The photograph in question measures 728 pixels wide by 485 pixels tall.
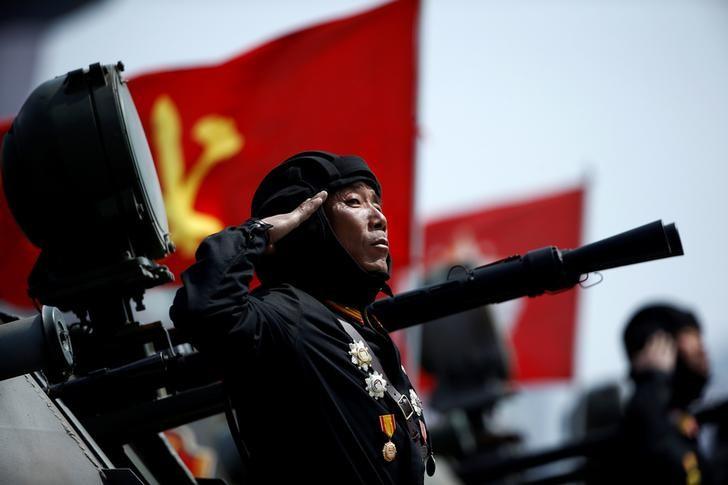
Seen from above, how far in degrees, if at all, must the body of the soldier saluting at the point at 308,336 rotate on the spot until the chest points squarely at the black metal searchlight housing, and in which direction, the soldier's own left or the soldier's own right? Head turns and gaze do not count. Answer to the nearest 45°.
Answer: approximately 180°

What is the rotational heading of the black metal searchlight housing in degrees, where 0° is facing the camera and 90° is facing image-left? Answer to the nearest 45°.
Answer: approximately 270°

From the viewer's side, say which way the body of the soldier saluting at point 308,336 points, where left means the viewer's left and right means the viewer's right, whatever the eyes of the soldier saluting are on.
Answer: facing the viewer and to the right of the viewer

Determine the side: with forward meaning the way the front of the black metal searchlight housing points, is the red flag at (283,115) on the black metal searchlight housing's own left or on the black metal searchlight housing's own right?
on the black metal searchlight housing's own left

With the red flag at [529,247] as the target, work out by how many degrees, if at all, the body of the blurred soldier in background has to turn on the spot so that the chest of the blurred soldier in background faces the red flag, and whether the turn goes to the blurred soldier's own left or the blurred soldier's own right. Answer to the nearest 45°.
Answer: approximately 90° to the blurred soldier's own left

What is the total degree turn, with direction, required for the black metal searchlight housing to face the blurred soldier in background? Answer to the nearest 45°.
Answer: approximately 45° to its left

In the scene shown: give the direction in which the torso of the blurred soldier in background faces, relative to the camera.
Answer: to the viewer's right

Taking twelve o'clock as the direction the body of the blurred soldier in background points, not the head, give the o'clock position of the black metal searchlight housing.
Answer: The black metal searchlight housing is roughly at 4 o'clock from the blurred soldier in background.

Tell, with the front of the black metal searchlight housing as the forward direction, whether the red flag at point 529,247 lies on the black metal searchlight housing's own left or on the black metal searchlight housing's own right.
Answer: on the black metal searchlight housing's own left

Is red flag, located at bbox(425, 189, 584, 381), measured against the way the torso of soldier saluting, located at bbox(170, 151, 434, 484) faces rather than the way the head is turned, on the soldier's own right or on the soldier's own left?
on the soldier's own left
